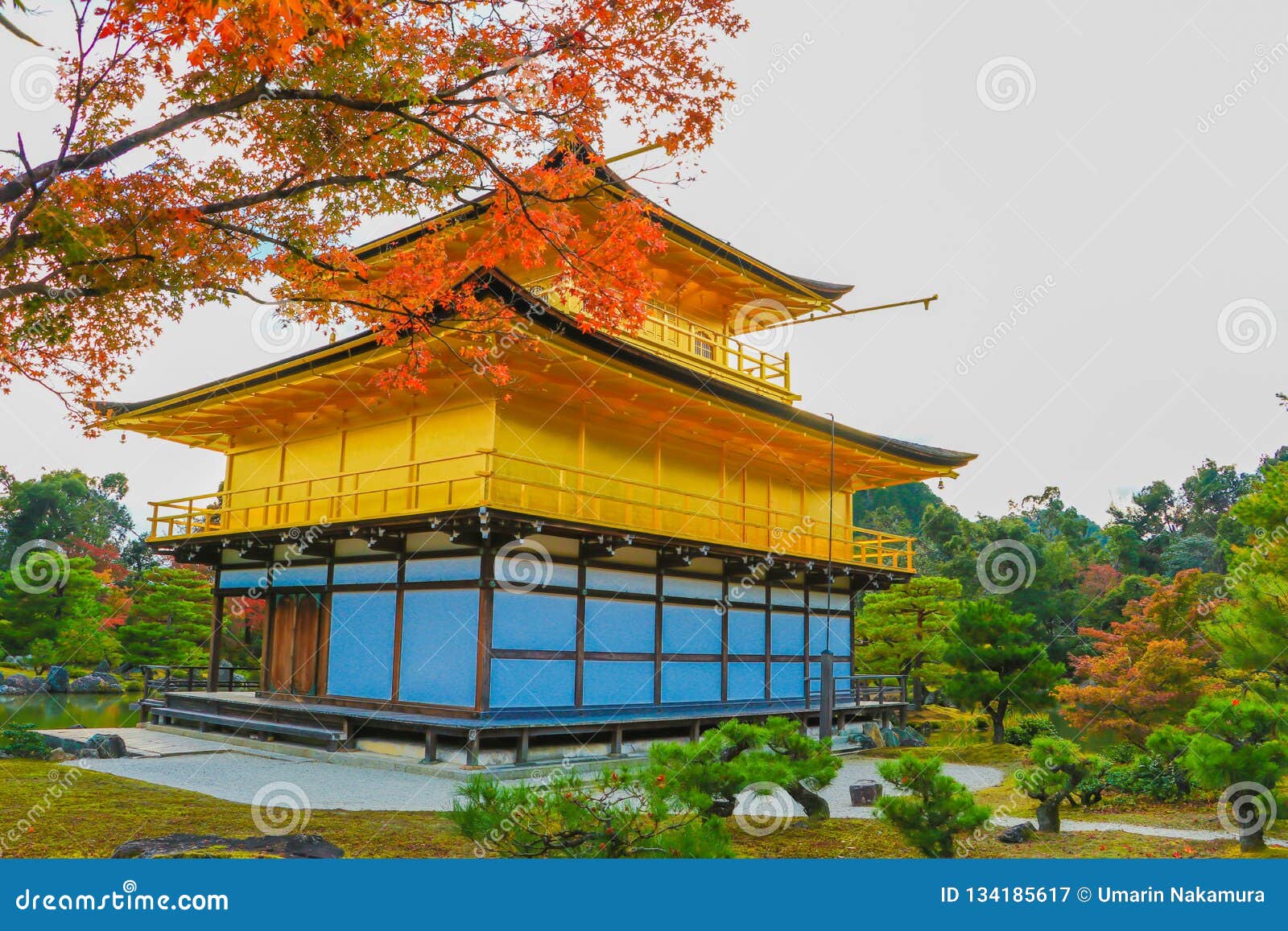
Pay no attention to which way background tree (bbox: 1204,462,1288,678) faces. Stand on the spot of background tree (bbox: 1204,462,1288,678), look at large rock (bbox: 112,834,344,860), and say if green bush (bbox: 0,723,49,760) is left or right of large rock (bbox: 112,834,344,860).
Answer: right
